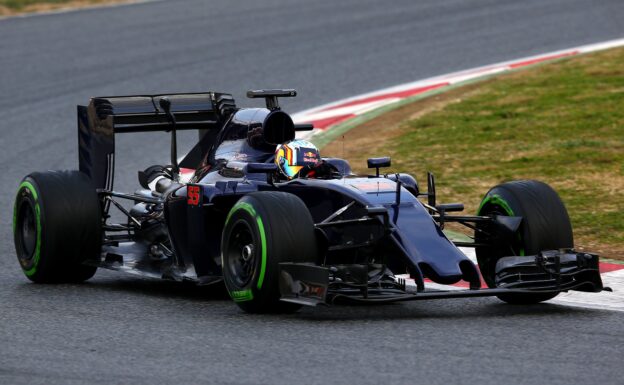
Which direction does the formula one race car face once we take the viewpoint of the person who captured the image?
facing the viewer and to the right of the viewer
